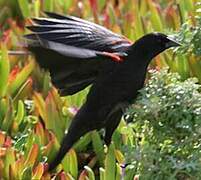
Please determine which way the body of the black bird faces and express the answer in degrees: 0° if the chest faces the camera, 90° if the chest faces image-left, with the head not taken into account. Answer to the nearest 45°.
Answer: approximately 270°

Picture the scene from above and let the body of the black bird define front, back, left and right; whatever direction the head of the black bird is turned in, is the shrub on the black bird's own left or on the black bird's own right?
on the black bird's own right
